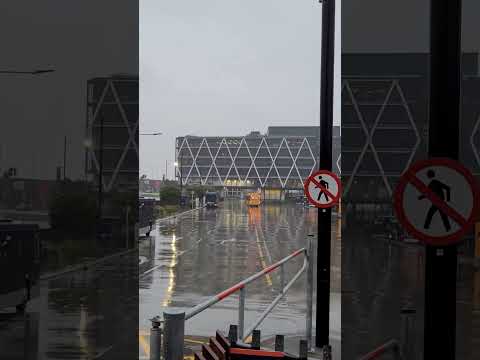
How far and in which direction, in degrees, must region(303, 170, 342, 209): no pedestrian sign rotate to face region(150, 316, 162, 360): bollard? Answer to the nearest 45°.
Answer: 0° — it already faces it

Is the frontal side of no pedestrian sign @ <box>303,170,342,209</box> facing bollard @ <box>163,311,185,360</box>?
yes

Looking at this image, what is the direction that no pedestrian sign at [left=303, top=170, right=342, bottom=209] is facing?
toward the camera
